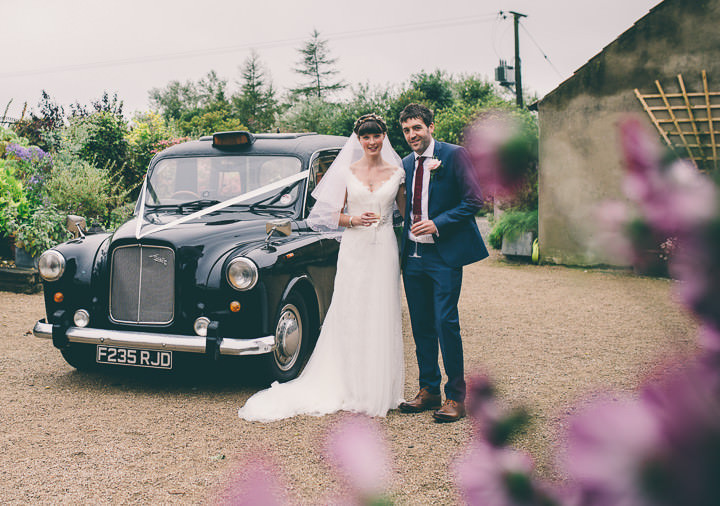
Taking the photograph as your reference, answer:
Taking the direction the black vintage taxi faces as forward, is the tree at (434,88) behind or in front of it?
behind

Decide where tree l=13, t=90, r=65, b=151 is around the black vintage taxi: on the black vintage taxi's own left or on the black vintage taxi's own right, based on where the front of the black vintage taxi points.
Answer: on the black vintage taxi's own right

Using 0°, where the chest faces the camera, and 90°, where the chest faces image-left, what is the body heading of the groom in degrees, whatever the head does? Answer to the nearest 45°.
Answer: approximately 45°

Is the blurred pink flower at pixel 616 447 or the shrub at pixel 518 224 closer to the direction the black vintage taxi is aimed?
the blurred pink flower

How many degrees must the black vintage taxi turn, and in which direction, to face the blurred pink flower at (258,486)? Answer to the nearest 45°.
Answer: approximately 45° to its left

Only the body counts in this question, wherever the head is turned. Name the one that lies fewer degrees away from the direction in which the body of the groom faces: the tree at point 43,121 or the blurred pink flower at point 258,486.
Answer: the blurred pink flower

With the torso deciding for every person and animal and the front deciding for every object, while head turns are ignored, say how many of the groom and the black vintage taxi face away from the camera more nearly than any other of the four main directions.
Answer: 0

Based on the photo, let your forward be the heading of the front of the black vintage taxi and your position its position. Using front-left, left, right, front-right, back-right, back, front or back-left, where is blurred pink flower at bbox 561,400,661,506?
front-left

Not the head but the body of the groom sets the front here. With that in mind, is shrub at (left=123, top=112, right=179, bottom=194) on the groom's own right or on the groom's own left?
on the groom's own right

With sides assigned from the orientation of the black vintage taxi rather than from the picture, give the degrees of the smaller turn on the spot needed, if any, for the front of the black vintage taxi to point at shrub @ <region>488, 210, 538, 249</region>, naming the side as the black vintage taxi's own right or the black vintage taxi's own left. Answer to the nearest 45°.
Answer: approximately 180°

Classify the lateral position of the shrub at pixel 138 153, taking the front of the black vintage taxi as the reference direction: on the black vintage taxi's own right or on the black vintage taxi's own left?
on the black vintage taxi's own right

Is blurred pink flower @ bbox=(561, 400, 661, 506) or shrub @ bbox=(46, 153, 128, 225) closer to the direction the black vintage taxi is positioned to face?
the blurred pink flower
